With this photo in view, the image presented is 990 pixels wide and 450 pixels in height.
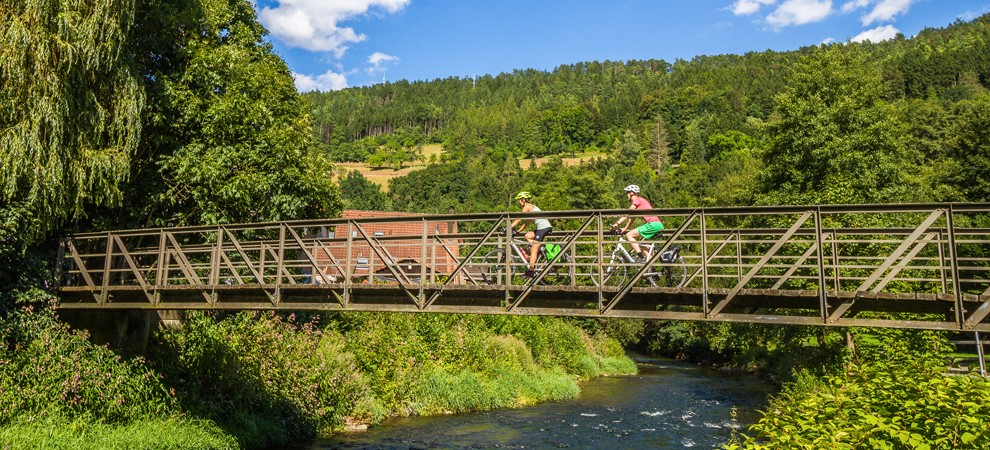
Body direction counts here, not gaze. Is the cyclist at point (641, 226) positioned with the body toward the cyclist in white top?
yes

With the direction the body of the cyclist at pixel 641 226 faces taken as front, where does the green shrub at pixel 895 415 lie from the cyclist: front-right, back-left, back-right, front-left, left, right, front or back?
back-left

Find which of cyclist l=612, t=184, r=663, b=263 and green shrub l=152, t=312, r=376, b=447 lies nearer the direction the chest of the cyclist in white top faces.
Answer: the green shrub

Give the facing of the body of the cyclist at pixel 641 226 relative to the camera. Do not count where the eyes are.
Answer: to the viewer's left

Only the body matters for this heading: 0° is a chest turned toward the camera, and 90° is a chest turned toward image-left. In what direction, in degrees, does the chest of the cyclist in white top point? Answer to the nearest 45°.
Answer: approximately 90°

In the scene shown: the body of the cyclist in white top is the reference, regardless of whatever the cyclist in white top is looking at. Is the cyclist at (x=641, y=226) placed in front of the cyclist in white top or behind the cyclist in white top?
behind
